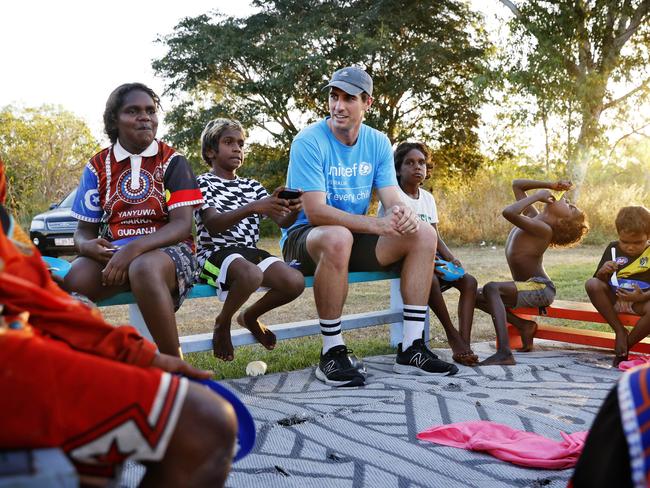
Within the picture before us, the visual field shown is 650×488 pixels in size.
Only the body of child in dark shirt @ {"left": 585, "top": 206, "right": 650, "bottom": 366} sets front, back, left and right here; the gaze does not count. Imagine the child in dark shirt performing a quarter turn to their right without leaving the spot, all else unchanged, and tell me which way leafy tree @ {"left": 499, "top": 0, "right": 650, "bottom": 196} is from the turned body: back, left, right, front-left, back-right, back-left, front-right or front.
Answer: right

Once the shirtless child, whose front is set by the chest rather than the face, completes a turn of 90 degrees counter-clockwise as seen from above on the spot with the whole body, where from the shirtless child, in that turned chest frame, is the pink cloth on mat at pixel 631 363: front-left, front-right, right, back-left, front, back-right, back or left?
front-left

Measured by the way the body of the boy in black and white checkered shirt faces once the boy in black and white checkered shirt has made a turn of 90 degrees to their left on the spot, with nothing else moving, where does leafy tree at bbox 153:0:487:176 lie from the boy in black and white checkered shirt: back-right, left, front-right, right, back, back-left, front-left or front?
front-left

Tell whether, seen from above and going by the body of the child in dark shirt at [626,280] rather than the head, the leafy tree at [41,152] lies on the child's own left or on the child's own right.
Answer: on the child's own right

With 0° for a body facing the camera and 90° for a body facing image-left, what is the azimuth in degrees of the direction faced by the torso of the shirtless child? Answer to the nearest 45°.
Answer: approximately 90°

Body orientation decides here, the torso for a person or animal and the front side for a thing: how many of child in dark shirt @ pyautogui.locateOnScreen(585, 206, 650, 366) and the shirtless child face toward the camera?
1

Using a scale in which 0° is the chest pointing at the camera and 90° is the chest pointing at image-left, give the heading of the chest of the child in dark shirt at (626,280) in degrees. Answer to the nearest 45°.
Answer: approximately 0°

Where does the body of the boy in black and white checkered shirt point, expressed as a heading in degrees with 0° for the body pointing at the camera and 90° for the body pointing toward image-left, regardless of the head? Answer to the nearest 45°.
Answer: approximately 315°

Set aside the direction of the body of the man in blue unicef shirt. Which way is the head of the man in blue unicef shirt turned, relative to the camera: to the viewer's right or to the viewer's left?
to the viewer's left

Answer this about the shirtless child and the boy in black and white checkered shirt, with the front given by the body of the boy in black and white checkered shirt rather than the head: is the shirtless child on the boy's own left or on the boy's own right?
on the boy's own left

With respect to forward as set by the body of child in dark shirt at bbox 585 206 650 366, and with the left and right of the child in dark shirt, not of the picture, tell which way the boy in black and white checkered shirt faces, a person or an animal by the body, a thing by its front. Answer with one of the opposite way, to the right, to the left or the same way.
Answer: to the left
